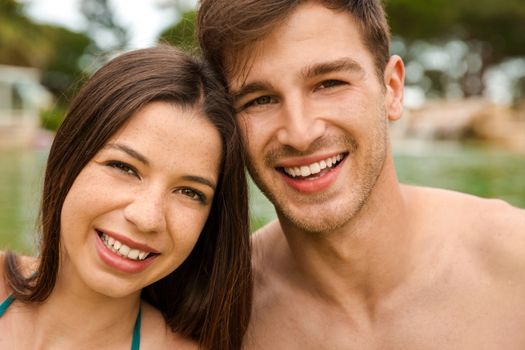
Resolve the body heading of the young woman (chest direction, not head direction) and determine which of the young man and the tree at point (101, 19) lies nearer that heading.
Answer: the young man

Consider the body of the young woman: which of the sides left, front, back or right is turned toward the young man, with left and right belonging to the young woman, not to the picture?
left

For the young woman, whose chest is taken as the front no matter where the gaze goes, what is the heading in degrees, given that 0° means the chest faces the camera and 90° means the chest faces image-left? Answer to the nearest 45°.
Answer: approximately 0°

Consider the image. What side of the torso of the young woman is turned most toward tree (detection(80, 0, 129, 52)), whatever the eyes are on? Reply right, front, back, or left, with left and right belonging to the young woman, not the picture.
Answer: back
